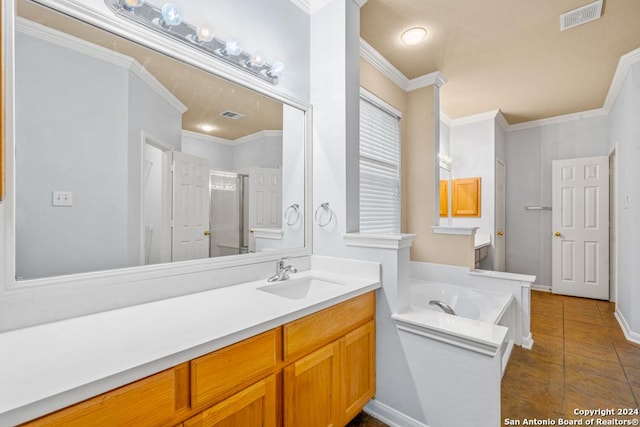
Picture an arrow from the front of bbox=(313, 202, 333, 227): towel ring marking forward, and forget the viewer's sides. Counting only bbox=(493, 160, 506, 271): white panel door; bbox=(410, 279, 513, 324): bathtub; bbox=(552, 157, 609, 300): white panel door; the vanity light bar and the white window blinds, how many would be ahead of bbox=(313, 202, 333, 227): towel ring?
1

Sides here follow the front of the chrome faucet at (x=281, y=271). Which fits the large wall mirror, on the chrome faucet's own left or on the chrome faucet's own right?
on the chrome faucet's own right

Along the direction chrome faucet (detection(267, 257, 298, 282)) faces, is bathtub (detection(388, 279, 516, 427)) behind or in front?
in front

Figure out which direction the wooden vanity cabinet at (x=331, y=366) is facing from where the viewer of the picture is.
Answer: facing the viewer and to the right of the viewer

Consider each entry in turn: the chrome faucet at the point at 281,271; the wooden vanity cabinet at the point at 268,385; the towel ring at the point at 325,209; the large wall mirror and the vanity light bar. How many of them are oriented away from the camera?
0

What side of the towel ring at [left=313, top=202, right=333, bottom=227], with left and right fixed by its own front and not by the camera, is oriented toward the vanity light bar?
front

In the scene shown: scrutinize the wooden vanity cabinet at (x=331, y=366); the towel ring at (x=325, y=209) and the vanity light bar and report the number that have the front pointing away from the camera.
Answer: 0

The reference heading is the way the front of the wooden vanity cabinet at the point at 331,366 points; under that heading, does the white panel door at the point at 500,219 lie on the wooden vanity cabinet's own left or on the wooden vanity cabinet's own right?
on the wooden vanity cabinet's own left

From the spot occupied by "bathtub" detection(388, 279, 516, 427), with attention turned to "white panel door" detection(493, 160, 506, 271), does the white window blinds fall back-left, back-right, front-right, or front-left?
front-left

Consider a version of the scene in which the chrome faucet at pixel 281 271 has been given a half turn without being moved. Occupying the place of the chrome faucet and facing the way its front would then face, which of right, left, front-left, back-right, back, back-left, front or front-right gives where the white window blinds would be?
right
